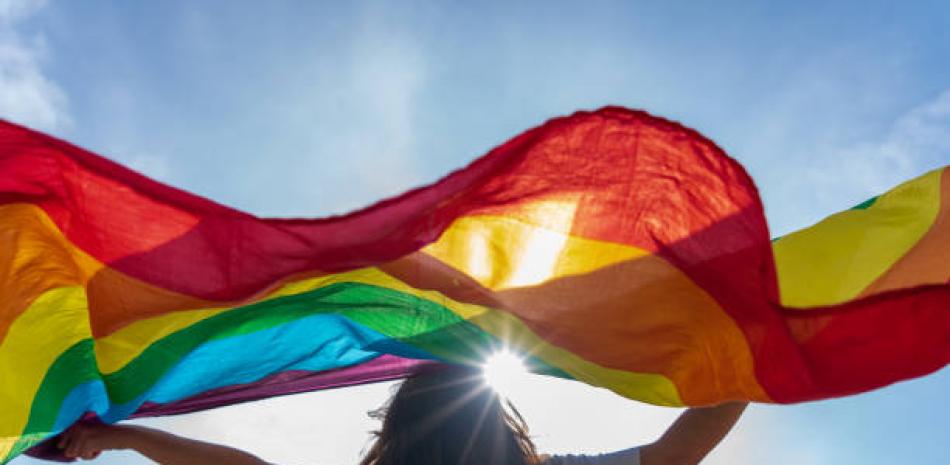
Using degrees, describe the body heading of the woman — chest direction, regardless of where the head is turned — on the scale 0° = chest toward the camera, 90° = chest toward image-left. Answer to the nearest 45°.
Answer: approximately 180°

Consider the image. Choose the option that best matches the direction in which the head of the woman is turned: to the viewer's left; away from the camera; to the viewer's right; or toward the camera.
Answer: away from the camera
